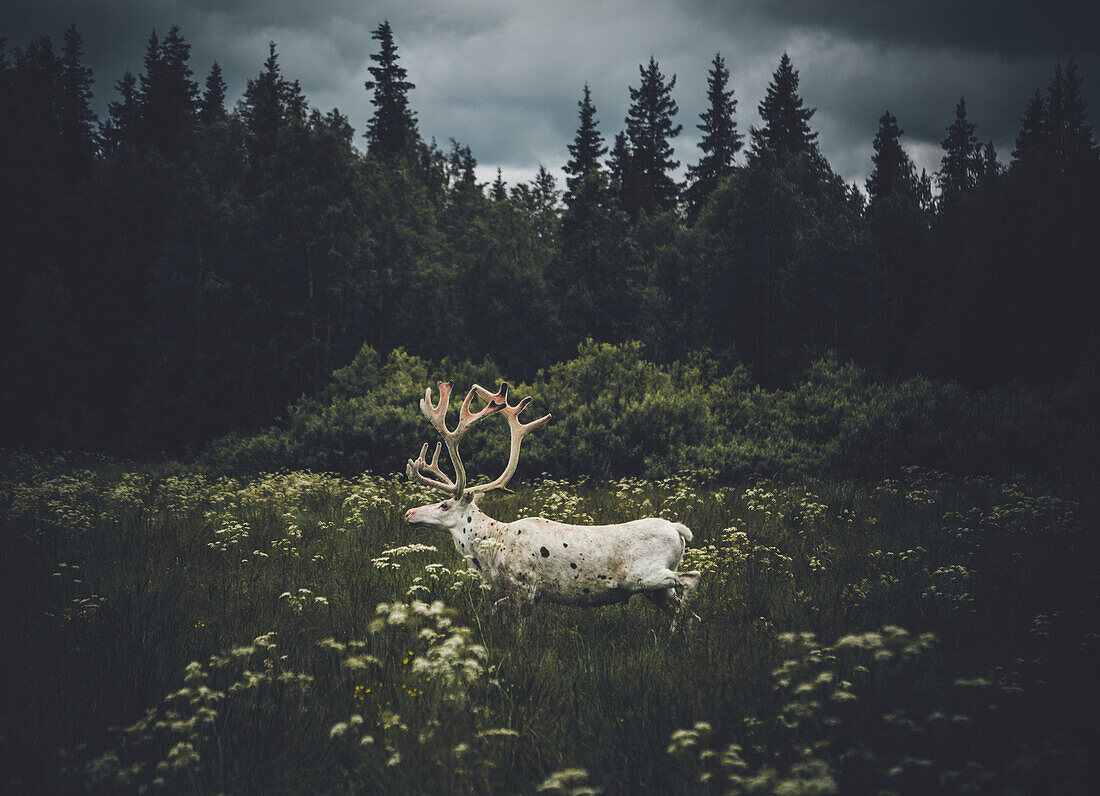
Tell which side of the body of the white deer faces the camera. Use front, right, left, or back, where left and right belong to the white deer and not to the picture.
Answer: left

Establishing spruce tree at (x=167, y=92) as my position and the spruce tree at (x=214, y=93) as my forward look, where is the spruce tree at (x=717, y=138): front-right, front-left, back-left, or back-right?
front-right

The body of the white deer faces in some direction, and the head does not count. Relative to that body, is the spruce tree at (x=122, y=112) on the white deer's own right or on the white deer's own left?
on the white deer's own right

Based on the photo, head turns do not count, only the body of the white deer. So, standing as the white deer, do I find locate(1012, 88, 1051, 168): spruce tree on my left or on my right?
on my right

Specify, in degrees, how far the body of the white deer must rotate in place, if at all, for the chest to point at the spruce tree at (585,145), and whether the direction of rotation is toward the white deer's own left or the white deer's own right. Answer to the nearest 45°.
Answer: approximately 90° to the white deer's own right

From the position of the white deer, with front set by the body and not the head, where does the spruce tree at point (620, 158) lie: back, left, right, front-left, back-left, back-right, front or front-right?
right

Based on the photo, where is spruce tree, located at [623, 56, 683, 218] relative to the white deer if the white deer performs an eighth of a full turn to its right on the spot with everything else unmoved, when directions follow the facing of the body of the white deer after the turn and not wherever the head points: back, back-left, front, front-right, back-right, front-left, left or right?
front-right

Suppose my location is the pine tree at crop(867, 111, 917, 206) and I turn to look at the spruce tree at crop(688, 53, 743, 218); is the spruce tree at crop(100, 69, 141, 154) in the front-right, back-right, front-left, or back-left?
front-left

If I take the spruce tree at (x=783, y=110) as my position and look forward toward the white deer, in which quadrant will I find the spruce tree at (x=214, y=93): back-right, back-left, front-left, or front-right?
front-right
